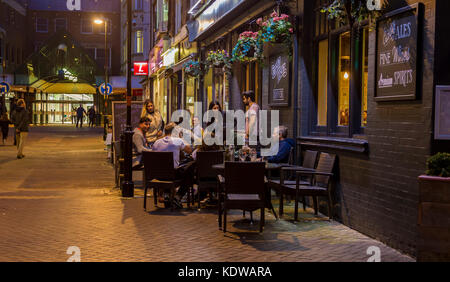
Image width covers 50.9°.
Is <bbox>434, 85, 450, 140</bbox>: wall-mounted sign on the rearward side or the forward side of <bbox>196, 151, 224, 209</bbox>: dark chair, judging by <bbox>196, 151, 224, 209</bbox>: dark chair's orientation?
on the rearward side

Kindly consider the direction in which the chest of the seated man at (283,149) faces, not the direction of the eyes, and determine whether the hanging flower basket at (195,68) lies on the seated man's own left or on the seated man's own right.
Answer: on the seated man's own right

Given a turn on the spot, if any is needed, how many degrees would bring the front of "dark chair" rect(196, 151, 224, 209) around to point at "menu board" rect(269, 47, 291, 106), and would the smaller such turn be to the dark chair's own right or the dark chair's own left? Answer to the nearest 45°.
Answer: approximately 45° to the dark chair's own right

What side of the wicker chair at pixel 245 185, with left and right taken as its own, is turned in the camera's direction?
back

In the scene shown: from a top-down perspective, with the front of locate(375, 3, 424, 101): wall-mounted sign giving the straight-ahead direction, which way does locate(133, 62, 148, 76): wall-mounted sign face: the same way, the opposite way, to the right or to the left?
to the left

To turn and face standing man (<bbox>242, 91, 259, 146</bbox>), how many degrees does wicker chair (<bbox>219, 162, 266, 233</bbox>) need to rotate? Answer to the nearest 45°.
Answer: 0° — it already faces them

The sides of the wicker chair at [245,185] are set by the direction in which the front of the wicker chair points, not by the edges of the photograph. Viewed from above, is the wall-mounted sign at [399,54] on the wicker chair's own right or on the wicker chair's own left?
on the wicker chair's own right

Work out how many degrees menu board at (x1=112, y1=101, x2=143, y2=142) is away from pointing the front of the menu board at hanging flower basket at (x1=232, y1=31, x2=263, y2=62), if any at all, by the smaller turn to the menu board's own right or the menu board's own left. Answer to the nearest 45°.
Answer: approximately 45° to the menu board's own left

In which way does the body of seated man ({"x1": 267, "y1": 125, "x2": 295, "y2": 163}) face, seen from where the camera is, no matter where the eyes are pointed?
to the viewer's left

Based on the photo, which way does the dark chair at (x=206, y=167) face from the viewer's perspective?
away from the camera

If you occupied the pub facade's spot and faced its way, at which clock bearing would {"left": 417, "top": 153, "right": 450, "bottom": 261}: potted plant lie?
The potted plant is roughly at 10 o'clock from the pub facade.
